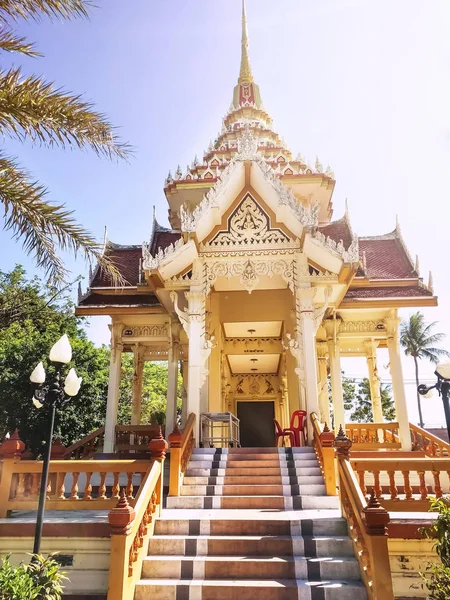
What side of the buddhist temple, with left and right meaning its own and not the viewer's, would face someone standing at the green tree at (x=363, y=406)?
back

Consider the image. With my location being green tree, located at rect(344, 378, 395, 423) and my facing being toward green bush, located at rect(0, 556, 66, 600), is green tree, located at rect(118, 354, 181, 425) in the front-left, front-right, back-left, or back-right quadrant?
front-right

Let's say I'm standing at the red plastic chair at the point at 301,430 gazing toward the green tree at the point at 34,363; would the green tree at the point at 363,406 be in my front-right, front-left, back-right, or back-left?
front-right

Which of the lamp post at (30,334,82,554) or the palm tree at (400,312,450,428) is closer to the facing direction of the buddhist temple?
the lamp post

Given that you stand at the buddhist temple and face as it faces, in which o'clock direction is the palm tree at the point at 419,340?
The palm tree is roughly at 7 o'clock from the buddhist temple.

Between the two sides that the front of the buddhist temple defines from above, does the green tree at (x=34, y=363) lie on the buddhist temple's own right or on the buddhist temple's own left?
on the buddhist temple's own right

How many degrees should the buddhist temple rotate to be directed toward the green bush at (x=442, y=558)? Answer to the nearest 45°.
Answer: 0° — it already faces it

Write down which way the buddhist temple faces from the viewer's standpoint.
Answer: facing the viewer

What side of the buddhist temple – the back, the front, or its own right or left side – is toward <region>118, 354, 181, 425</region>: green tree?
back

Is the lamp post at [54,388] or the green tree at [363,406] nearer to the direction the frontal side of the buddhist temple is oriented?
the lamp post

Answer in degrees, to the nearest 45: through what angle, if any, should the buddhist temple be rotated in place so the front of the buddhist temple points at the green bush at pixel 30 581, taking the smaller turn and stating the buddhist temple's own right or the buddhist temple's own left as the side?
0° — it already faces it
